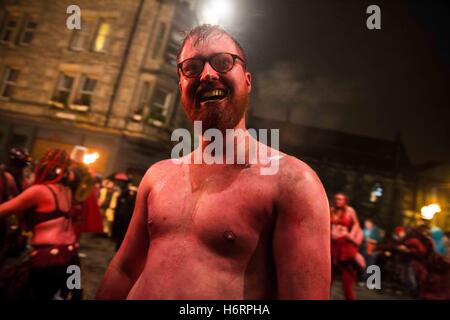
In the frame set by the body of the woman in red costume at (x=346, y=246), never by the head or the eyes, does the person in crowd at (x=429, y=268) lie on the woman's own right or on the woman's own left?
on the woman's own left

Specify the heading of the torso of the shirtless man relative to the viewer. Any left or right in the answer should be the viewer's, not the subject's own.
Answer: facing the viewer and to the left of the viewer

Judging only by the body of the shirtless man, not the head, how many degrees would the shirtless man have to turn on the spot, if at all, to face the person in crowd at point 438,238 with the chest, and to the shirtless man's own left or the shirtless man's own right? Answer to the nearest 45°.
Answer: approximately 180°

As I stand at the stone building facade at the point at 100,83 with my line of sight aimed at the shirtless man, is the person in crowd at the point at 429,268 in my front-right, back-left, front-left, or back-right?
front-left

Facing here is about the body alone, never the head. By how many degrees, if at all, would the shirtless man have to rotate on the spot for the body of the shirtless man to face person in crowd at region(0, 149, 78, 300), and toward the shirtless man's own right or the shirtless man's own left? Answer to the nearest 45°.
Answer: approximately 90° to the shirtless man's own right

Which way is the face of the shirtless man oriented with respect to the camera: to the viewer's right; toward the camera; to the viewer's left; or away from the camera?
toward the camera

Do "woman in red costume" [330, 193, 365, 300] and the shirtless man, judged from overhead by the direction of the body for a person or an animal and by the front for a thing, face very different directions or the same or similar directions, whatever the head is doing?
same or similar directions

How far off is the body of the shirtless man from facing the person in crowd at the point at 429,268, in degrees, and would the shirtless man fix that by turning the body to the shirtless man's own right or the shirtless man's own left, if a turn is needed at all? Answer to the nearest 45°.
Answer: approximately 180°

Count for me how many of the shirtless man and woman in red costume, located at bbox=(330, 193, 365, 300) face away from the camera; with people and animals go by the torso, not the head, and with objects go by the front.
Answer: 0

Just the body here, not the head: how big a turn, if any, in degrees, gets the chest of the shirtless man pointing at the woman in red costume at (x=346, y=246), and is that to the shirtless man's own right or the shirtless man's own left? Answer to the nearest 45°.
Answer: approximately 180°

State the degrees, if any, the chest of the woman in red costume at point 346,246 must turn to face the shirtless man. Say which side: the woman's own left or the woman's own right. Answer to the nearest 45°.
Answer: approximately 45° to the woman's own left
